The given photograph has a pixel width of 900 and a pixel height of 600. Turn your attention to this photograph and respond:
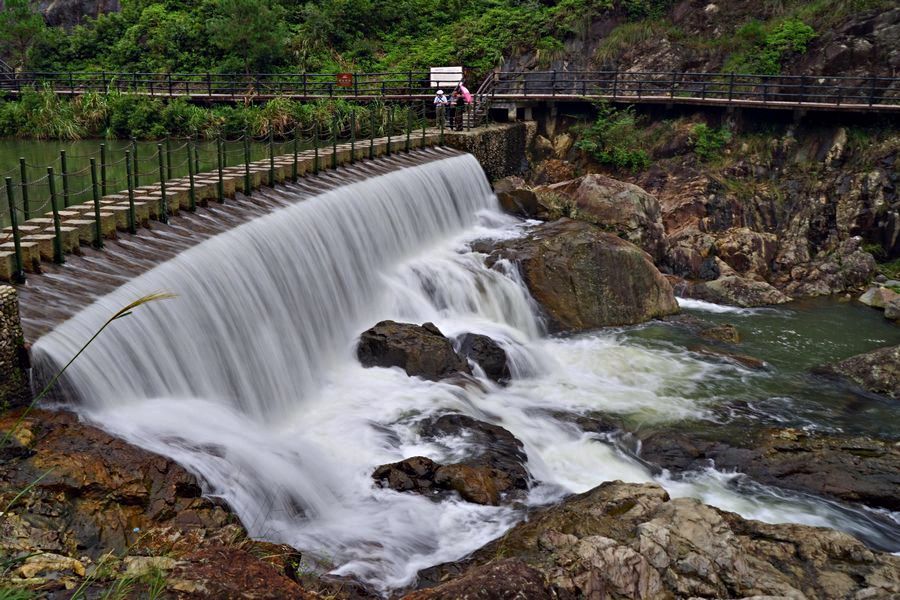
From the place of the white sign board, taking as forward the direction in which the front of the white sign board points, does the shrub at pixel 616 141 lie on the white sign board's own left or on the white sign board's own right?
on the white sign board's own left

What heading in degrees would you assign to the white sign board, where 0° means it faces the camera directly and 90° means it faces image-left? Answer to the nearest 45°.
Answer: approximately 0°

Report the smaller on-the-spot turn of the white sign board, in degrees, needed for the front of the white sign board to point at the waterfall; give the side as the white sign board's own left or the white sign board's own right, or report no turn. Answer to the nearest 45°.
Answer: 0° — it already faces it

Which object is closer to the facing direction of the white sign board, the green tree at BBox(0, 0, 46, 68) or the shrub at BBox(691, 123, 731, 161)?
the shrub

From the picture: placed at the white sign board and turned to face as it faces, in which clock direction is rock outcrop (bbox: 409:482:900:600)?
The rock outcrop is roughly at 12 o'clock from the white sign board.

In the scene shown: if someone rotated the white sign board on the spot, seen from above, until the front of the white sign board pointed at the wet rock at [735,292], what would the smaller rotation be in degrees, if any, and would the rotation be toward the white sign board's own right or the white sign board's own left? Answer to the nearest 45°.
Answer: approximately 45° to the white sign board's own left

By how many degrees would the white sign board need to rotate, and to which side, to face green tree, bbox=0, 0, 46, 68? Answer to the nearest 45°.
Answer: approximately 135° to its right

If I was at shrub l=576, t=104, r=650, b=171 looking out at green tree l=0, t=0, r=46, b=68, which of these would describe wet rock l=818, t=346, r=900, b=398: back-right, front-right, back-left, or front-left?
back-left

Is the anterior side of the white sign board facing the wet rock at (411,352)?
yes

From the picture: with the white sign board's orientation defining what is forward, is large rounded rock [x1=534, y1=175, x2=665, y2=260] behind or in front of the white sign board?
in front

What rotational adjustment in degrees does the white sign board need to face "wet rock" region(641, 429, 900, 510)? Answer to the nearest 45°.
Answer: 0° — it already faces it

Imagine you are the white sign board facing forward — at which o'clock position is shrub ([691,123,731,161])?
The shrub is roughly at 10 o'clock from the white sign board.
